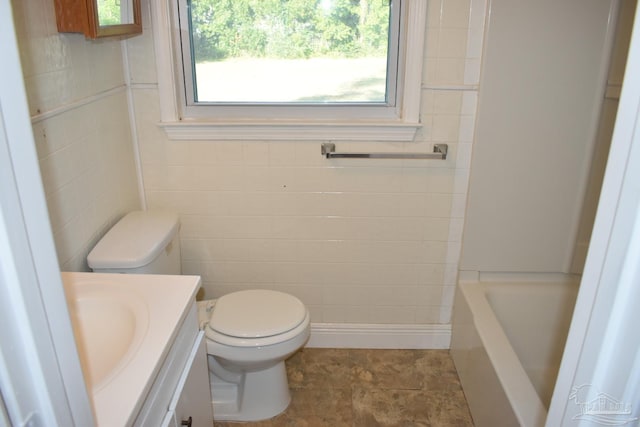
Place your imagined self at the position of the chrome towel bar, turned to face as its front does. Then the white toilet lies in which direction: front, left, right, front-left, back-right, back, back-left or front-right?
front-right

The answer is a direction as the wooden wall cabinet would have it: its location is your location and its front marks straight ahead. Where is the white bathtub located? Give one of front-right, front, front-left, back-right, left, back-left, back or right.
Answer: front-left

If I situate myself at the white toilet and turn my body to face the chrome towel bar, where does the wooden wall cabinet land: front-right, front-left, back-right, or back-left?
back-left

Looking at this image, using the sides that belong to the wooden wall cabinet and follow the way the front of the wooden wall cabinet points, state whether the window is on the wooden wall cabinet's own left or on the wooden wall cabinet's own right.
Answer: on the wooden wall cabinet's own left

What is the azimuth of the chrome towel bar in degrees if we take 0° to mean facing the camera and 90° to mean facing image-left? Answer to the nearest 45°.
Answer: approximately 0°

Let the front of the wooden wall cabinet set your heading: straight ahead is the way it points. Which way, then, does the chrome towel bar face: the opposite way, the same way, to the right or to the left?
to the right

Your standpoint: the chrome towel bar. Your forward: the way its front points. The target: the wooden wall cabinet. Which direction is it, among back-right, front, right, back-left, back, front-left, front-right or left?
front-right

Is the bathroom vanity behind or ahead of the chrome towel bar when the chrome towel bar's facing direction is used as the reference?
ahead
